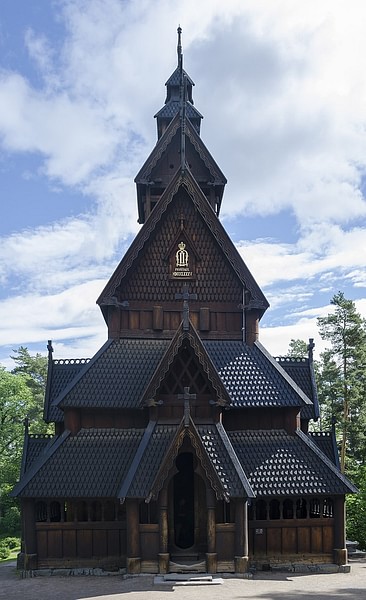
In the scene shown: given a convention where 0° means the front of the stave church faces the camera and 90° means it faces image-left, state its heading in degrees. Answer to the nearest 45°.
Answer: approximately 0°
